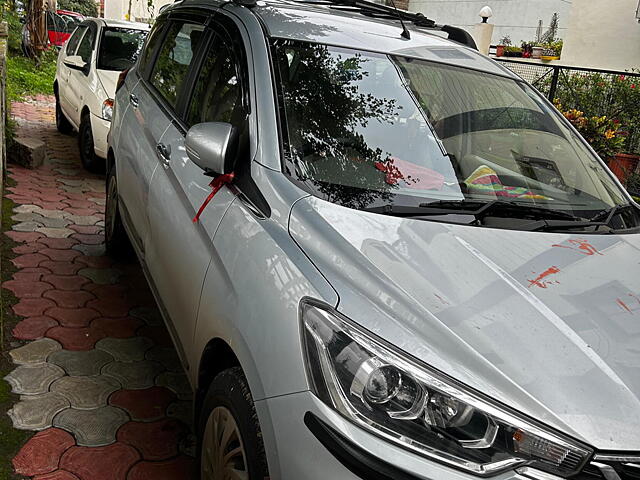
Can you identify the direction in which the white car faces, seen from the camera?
facing the viewer and to the right of the viewer

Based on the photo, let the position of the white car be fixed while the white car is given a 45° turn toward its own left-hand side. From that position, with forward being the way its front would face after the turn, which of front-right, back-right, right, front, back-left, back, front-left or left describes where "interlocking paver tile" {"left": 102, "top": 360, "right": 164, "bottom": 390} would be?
right

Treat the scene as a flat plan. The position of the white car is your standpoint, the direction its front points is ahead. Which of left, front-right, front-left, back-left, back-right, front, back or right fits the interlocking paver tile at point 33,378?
front-right

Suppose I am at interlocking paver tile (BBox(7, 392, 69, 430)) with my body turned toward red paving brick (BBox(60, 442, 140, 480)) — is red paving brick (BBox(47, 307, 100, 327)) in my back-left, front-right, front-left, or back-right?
back-left

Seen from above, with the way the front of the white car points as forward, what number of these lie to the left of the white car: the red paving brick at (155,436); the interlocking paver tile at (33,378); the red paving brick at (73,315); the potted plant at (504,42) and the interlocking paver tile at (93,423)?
1

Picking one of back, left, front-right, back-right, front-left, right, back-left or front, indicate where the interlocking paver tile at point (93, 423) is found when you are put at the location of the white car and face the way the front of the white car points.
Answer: front-right

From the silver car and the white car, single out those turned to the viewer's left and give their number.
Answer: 0

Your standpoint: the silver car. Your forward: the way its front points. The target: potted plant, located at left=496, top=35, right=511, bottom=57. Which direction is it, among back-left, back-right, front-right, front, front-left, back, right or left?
back-left

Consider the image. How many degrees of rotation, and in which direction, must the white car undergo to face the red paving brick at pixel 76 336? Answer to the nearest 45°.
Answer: approximately 45° to its right

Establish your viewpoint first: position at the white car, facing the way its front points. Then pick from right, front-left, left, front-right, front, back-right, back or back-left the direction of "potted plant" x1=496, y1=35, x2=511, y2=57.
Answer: left

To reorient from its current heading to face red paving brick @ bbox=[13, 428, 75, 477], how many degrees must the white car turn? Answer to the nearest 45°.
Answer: approximately 45° to its right
